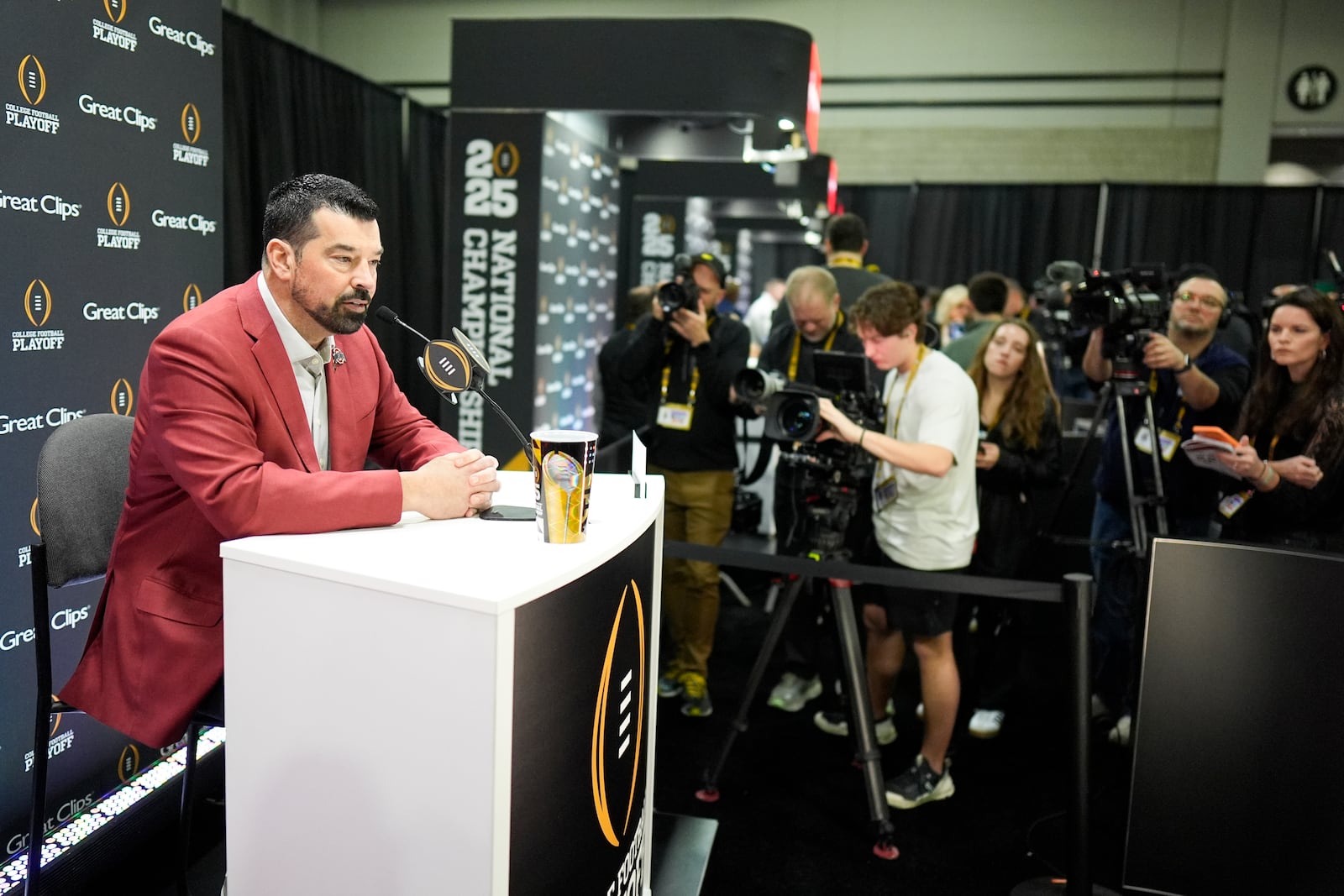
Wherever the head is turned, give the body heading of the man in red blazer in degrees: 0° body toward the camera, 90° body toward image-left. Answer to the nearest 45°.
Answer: approximately 315°

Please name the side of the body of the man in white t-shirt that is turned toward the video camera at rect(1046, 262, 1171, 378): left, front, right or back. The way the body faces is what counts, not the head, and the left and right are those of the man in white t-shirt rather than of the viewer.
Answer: back

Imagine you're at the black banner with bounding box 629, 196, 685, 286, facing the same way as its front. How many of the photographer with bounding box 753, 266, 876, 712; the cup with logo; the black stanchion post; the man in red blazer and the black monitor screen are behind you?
0

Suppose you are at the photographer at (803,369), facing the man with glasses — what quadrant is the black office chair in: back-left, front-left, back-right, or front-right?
back-right

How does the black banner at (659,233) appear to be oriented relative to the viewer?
toward the camera

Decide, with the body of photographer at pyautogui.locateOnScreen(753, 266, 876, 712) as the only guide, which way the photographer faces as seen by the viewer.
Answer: toward the camera

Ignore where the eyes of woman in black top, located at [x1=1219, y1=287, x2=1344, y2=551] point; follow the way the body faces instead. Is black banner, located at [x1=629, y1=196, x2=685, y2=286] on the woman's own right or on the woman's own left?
on the woman's own right

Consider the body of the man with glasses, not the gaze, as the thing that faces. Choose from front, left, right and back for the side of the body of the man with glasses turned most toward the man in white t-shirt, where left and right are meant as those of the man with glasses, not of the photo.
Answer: front

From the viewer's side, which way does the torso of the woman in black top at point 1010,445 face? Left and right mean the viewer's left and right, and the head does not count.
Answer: facing the viewer and to the left of the viewer

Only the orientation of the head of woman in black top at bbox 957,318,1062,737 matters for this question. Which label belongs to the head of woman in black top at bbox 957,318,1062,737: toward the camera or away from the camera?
toward the camera

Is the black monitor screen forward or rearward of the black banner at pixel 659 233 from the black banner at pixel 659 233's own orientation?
forward

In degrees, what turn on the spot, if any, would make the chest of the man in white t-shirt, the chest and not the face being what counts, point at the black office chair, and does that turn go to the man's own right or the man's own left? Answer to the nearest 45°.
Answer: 0° — they already face it

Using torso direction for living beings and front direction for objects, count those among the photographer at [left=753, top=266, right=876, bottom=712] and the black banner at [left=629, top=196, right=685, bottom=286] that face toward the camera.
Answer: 2

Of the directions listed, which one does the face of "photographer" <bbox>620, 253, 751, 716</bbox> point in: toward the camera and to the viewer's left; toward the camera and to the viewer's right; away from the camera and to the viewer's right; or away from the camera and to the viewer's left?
toward the camera and to the viewer's left

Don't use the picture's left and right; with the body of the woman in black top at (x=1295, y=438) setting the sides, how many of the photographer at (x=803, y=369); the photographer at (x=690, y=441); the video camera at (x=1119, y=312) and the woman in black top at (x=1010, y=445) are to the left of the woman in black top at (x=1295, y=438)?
0

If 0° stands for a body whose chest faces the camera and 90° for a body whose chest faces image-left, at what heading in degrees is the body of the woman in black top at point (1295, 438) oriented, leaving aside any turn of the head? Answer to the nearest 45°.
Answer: approximately 45°

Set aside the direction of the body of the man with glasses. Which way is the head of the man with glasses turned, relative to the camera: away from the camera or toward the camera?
toward the camera
